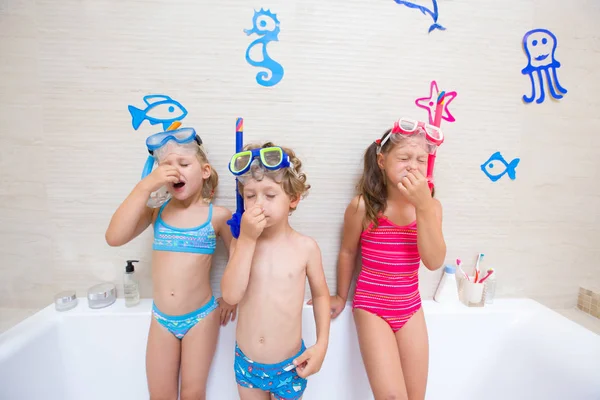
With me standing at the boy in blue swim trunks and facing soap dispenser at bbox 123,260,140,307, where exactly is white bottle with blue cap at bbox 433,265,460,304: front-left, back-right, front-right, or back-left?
back-right

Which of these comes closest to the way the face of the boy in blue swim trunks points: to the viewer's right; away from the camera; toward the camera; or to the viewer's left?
toward the camera

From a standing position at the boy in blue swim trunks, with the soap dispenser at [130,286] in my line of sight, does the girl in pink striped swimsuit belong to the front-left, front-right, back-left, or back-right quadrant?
back-right
